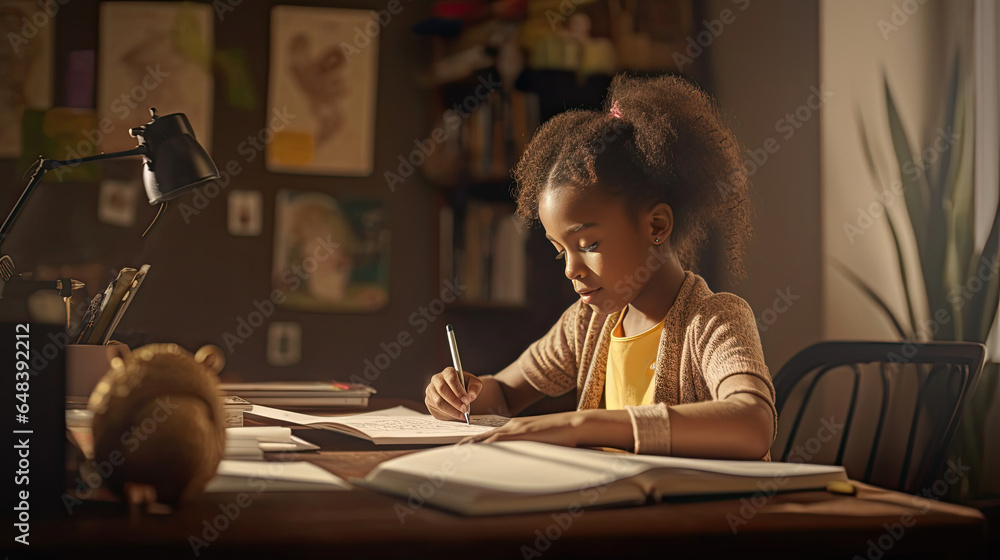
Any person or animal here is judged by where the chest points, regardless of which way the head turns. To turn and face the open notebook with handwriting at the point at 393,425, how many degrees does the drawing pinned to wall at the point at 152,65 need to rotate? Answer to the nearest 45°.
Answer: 0° — it already faces it

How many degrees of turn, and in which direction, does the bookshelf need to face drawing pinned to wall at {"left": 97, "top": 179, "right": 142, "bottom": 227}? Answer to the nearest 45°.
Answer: approximately 90° to its right

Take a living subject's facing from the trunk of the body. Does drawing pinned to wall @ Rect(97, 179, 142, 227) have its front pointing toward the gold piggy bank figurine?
yes

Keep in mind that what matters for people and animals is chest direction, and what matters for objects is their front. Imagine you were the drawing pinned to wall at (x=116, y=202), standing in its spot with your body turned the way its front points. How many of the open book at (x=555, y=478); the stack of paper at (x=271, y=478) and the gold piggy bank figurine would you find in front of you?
3

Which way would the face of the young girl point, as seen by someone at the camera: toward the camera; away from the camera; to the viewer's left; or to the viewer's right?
to the viewer's left

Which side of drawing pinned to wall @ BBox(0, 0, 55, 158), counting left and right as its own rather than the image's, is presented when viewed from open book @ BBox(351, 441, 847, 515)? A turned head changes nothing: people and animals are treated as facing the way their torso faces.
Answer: front
